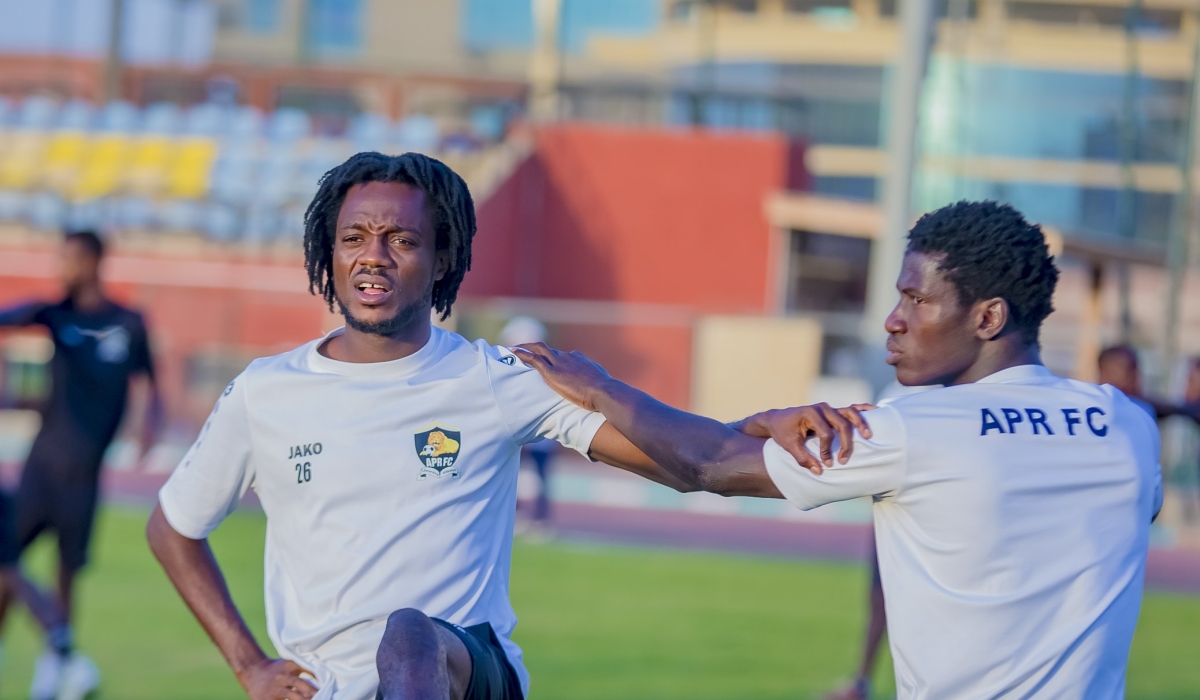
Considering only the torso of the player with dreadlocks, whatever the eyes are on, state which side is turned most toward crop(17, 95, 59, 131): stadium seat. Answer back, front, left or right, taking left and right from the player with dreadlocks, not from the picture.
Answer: back

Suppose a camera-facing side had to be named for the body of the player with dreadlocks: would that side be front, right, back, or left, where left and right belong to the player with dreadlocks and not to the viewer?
front

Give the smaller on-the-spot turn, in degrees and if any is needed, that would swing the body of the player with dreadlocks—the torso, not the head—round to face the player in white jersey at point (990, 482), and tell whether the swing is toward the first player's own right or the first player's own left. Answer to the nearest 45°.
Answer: approximately 45° to the first player's own left

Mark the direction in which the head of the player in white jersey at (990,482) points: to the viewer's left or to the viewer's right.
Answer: to the viewer's left

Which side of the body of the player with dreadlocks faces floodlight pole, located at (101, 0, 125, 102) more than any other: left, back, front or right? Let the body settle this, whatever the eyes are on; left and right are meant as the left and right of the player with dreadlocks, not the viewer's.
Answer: back

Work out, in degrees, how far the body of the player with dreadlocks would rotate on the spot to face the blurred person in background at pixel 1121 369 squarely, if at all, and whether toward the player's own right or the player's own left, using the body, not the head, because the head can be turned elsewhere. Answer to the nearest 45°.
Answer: approximately 135° to the player's own left

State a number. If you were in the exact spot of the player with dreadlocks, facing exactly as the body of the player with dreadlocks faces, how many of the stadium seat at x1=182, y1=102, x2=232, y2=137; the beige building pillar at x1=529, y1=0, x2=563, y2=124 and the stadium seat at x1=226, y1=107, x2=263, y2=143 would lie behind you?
3

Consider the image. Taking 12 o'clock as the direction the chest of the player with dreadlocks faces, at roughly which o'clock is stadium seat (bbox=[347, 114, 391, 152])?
The stadium seat is roughly at 6 o'clock from the player with dreadlocks.

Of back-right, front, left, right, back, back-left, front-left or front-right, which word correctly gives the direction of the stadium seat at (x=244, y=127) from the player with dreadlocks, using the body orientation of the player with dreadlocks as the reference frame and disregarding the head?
back

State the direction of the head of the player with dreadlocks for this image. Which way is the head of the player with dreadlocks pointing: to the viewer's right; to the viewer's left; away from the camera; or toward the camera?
toward the camera

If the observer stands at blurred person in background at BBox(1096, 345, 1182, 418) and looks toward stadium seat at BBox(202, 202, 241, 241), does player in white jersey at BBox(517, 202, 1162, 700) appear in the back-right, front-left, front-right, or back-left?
back-left

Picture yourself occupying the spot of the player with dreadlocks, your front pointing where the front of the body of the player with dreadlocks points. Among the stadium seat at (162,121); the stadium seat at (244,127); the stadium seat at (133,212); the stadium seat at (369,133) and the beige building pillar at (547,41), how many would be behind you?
5

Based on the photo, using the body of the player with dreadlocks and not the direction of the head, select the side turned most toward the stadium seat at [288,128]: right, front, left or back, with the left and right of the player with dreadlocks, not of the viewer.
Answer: back

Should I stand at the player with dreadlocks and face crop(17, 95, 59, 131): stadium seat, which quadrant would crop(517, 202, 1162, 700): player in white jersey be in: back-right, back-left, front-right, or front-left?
back-right

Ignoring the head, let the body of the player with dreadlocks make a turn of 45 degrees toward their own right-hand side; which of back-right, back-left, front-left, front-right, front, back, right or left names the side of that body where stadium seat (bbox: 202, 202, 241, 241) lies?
back-right

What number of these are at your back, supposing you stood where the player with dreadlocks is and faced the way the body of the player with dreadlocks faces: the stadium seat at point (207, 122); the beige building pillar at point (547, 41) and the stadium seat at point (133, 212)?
3

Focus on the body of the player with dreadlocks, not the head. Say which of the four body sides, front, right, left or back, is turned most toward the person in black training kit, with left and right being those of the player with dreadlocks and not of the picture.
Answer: back

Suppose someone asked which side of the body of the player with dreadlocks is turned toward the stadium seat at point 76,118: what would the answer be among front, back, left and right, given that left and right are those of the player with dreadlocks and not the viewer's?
back

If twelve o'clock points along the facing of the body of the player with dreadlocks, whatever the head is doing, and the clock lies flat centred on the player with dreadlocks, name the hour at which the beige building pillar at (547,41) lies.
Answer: The beige building pillar is roughly at 6 o'clock from the player with dreadlocks.

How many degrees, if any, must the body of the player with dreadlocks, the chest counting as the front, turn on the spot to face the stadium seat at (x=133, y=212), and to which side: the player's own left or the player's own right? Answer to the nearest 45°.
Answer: approximately 180°
